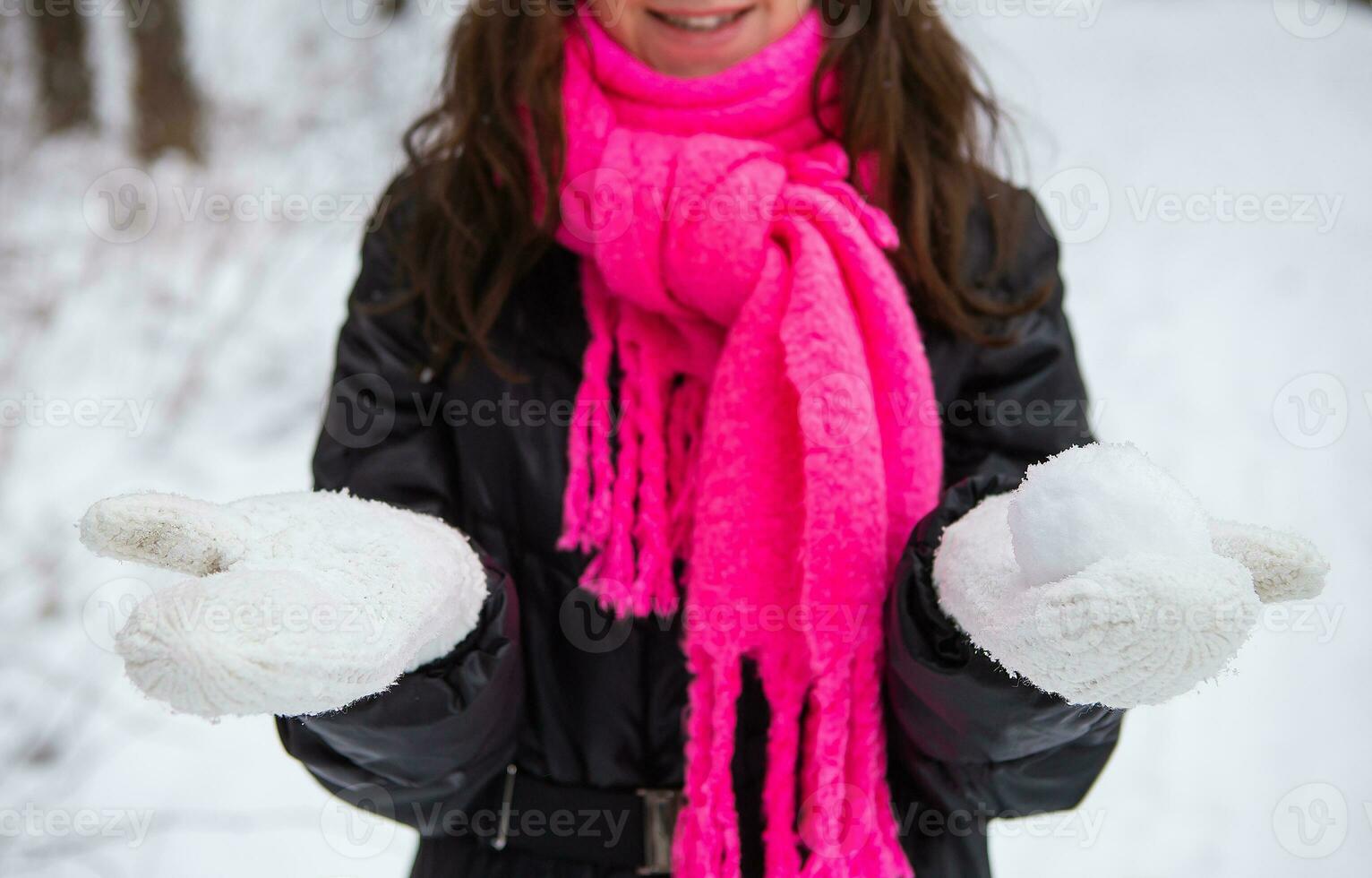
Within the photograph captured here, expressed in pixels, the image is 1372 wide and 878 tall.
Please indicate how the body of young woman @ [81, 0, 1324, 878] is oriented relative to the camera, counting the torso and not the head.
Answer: toward the camera
